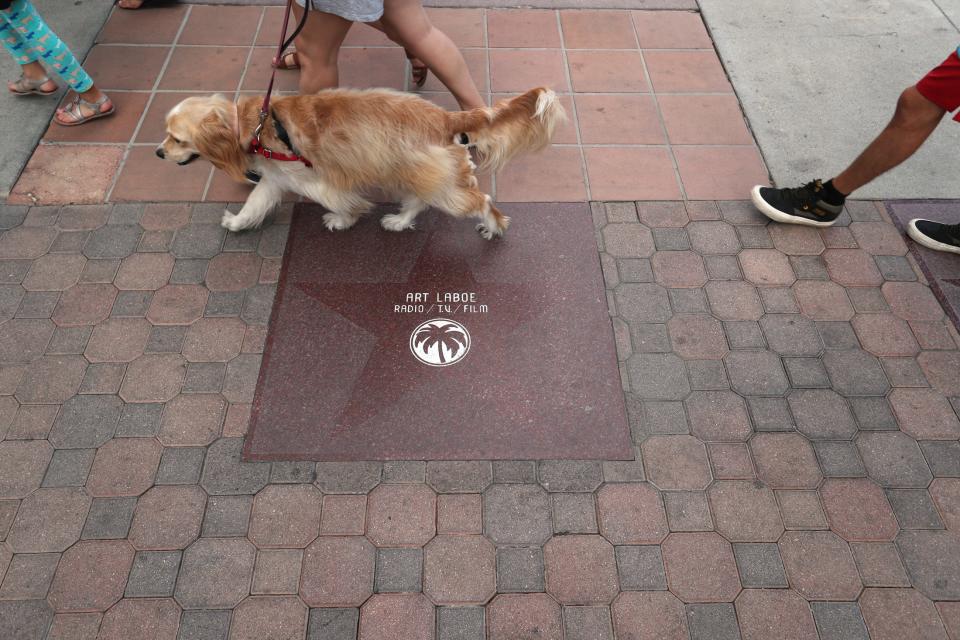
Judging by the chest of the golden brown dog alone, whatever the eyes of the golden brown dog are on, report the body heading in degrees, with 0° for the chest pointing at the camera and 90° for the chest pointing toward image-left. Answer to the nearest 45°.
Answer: approximately 90°
